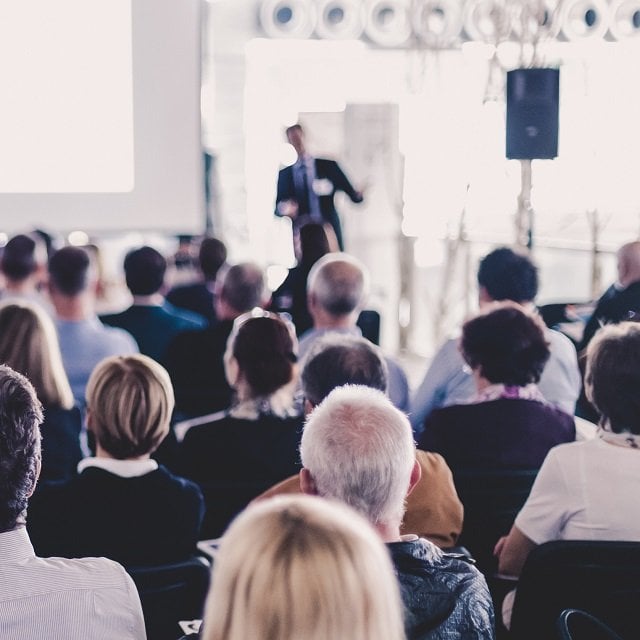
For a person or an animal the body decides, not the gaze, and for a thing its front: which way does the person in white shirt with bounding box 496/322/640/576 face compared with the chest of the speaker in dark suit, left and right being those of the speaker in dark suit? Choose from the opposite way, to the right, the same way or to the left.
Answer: the opposite way

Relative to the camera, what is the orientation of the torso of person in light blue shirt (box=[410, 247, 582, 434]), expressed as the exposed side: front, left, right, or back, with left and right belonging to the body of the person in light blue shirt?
back

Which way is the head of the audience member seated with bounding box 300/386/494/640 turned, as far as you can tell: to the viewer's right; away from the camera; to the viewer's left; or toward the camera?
away from the camera

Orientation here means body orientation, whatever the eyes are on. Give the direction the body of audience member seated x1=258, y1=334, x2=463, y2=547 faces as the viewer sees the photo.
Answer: away from the camera

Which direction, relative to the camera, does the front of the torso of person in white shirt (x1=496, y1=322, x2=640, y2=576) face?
away from the camera

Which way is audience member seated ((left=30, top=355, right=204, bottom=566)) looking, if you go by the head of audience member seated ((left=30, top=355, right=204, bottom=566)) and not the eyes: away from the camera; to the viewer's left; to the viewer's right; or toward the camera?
away from the camera

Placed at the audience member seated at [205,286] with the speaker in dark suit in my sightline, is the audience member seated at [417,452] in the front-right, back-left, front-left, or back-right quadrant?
back-right

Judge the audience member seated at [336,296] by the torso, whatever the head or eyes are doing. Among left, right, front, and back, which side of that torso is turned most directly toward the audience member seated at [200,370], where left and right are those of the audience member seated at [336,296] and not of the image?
left

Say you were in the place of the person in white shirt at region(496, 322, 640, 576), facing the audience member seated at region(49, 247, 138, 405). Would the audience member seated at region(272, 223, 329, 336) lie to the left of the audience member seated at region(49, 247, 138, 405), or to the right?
right

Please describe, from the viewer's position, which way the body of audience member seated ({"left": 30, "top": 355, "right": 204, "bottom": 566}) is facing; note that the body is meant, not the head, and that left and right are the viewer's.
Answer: facing away from the viewer

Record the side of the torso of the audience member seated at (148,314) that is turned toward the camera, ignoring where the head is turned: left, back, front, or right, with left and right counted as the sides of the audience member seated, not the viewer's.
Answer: back

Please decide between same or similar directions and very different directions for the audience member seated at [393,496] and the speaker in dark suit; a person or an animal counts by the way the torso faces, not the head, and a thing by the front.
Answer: very different directions

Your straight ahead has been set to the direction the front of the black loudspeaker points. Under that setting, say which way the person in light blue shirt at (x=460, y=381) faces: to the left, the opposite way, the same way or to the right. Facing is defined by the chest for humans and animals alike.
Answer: the opposite way

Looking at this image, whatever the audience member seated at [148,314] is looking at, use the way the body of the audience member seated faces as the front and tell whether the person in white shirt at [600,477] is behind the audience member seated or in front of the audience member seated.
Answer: behind

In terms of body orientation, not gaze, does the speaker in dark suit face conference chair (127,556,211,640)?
yes

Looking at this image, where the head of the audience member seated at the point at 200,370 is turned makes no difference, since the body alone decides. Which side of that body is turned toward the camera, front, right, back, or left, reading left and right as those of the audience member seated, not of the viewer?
back

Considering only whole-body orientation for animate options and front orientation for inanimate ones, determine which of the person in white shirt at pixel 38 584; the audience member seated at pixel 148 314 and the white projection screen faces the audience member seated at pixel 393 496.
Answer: the white projection screen

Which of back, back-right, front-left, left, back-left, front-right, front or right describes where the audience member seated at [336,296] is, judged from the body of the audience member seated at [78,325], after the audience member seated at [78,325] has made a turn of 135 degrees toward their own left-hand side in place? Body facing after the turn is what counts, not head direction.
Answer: back-left
